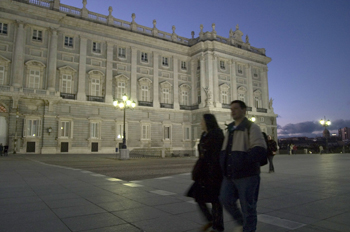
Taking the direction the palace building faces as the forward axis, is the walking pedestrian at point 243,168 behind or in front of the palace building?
in front

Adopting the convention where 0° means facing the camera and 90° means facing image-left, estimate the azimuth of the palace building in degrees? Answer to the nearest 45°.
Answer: approximately 315°

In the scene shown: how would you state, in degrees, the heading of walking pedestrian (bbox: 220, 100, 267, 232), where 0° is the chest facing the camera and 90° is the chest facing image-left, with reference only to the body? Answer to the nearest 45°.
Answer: approximately 45°

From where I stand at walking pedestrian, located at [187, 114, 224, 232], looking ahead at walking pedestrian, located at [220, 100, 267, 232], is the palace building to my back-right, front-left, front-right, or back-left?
back-left

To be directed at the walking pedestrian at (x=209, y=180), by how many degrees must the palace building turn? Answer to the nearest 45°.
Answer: approximately 45° to its right

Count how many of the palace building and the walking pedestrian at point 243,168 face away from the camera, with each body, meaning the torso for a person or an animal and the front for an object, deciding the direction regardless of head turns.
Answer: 0
